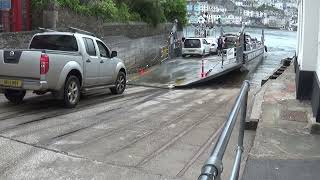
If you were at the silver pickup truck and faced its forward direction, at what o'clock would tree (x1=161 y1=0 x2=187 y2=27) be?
The tree is roughly at 11 o'clock from the silver pickup truck.

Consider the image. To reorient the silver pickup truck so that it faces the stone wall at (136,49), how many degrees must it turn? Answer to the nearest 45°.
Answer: approximately 45° to its left

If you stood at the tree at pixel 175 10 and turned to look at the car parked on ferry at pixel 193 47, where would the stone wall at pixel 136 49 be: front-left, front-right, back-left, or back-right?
front-right

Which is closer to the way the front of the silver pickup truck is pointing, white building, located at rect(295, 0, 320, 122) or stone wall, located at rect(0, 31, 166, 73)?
the stone wall

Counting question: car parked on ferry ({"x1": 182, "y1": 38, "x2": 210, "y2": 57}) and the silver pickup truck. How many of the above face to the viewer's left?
0

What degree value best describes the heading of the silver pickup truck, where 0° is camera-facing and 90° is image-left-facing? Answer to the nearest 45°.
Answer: approximately 225°
